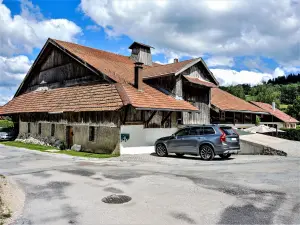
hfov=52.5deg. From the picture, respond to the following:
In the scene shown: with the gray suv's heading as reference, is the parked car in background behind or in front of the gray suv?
in front

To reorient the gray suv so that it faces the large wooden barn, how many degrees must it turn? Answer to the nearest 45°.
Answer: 0° — it already faces it

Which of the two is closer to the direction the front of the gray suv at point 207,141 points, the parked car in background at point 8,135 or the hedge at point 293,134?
the parked car in background

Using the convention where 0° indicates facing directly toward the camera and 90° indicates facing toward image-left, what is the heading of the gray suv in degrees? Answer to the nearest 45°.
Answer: approximately 135°

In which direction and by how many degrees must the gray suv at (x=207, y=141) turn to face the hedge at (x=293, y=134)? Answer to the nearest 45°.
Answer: approximately 90° to its right
